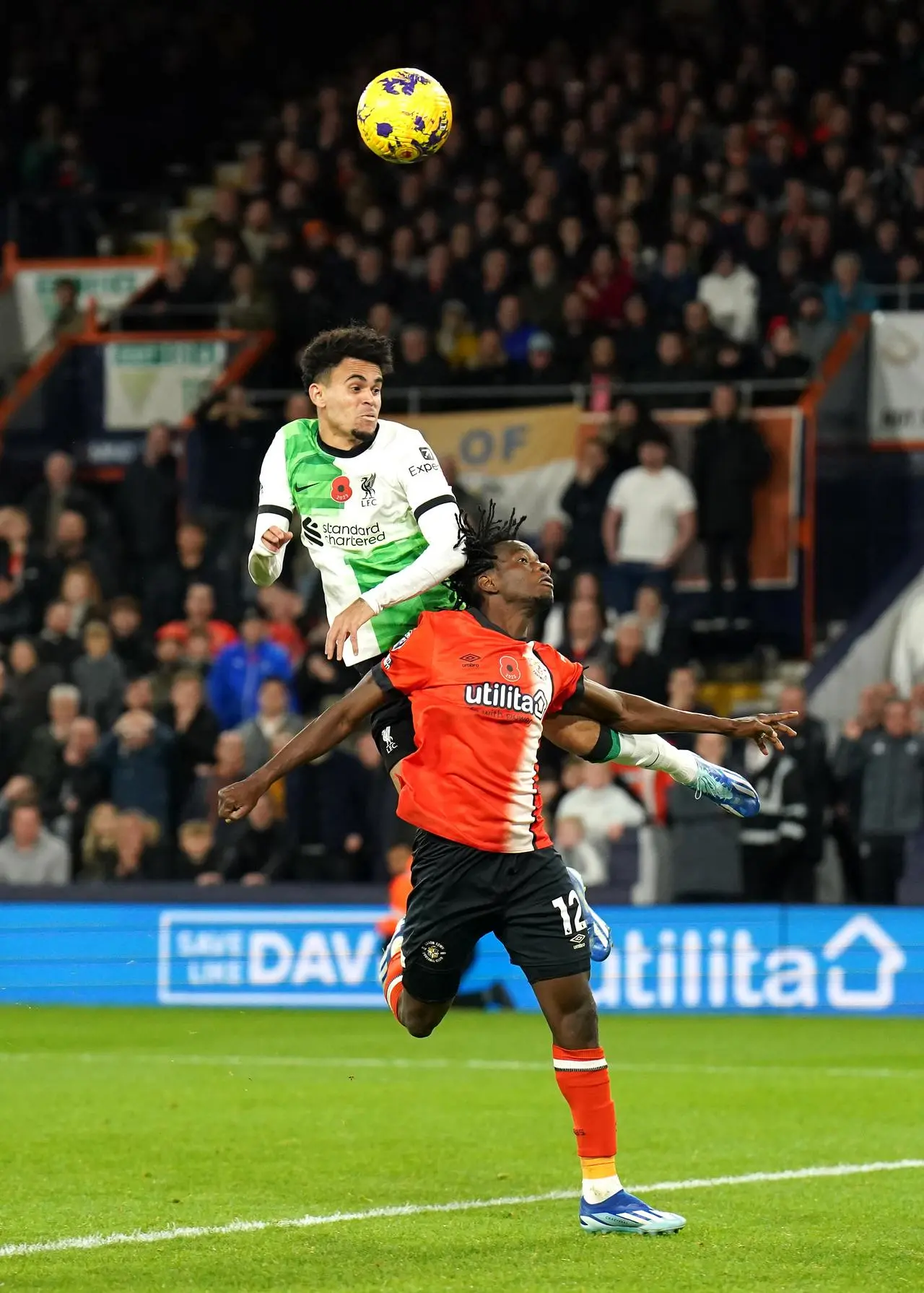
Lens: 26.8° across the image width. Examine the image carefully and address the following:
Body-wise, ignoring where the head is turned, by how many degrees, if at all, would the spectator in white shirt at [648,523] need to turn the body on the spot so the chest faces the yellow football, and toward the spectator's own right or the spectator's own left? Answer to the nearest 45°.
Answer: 0° — they already face it

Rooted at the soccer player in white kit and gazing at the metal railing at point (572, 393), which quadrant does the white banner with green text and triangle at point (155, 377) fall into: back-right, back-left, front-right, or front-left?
front-left

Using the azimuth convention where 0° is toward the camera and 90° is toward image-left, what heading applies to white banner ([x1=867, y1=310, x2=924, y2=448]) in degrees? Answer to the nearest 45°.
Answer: approximately 0°

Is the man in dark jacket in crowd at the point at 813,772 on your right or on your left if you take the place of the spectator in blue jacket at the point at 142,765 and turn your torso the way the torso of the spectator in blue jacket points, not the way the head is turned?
on your left

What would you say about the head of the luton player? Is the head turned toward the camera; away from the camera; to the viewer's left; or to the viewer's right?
to the viewer's right

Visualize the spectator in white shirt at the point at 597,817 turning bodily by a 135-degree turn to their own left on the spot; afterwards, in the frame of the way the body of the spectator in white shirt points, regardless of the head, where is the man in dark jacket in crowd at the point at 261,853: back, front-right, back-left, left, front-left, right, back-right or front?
back-left

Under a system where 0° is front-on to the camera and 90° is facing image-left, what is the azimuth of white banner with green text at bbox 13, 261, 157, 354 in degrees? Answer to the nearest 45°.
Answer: approximately 0°

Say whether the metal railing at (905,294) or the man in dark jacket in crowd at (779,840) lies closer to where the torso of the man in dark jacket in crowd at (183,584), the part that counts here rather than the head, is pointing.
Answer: the man in dark jacket in crowd

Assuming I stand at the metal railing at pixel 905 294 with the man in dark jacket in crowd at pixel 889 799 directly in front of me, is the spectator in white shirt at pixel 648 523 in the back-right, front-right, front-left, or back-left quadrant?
front-right

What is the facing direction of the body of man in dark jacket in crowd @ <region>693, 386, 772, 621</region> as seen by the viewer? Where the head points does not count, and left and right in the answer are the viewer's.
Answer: facing the viewer

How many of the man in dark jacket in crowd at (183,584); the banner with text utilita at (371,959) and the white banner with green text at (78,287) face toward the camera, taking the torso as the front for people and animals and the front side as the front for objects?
3

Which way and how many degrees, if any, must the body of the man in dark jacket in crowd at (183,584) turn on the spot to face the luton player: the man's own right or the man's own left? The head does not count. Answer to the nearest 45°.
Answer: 0° — they already face them
